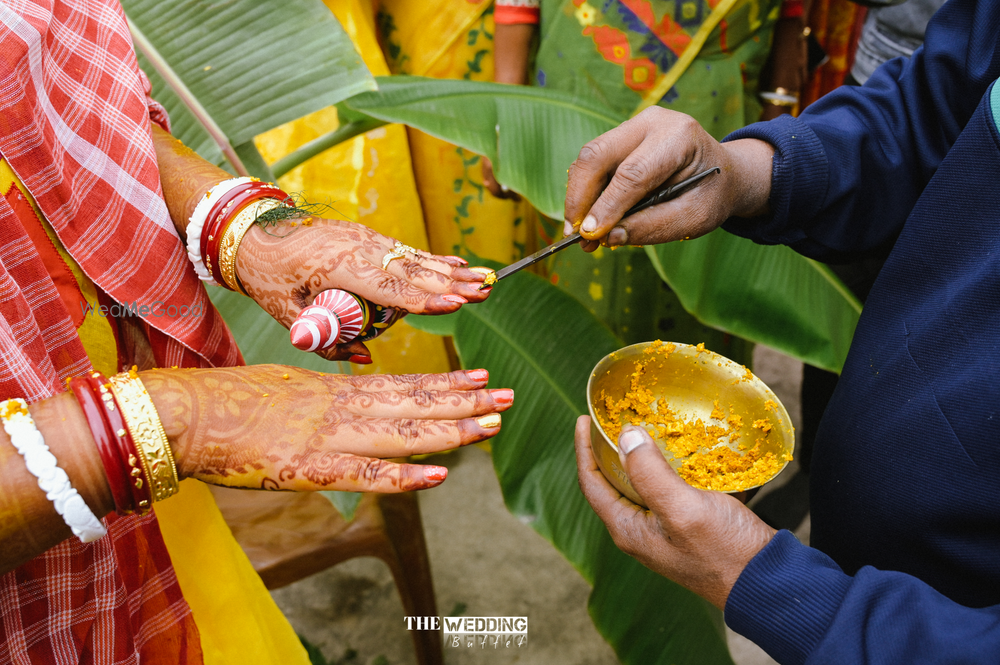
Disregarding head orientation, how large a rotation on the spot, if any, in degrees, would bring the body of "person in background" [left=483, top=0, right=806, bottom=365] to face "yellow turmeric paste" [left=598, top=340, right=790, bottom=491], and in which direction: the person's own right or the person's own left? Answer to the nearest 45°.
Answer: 0° — they already face it

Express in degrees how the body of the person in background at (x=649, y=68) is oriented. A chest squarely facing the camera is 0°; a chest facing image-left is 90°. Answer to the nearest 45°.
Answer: approximately 0°

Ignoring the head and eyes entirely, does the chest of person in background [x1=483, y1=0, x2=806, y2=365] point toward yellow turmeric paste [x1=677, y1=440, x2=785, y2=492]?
yes

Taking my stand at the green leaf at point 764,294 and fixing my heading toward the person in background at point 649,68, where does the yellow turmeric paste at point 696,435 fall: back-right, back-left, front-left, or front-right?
back-left

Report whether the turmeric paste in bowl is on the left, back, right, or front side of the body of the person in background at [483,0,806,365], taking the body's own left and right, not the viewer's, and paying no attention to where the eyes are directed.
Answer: front
